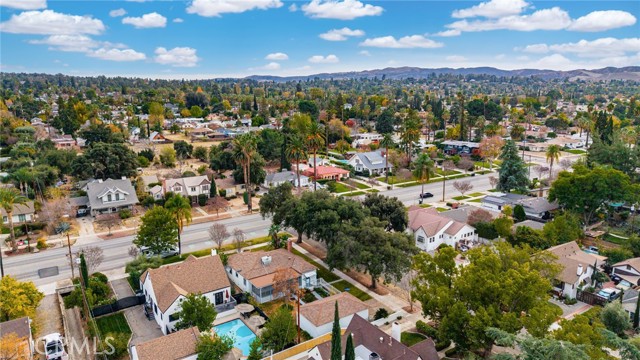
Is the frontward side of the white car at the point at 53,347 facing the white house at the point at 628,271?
no

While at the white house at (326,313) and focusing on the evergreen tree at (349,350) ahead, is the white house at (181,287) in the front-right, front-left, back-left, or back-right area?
back-right

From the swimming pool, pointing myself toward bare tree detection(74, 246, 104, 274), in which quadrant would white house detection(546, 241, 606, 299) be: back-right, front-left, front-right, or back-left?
back-right

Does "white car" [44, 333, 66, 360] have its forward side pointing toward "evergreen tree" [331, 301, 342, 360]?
no

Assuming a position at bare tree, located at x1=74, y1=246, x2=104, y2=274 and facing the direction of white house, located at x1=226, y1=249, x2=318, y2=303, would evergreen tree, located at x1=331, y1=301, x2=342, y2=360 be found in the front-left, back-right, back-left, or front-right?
front-right
